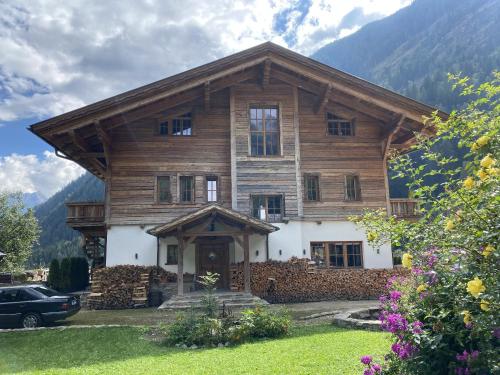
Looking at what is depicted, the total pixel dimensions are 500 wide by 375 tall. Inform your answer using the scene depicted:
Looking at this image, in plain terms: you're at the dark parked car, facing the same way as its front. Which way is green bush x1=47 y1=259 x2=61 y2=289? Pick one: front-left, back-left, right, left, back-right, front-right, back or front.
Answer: front-right

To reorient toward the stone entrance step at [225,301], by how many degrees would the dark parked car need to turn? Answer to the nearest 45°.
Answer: approximately 135° to its right

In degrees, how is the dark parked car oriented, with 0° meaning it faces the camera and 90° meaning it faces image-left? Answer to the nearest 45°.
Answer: approximately 135°

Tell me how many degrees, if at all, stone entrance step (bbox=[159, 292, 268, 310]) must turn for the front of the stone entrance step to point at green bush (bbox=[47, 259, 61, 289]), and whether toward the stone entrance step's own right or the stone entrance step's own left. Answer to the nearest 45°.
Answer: approximately 135° to the stone entrance step's own right

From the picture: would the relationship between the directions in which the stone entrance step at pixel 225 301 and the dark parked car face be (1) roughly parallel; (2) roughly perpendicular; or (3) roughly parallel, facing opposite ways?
roughly perpendicular

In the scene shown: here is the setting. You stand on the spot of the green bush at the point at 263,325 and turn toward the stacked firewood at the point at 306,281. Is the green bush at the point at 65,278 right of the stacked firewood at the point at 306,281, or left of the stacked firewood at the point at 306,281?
left

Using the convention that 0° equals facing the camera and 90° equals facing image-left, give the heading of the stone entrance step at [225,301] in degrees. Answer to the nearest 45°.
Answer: approximately 0°

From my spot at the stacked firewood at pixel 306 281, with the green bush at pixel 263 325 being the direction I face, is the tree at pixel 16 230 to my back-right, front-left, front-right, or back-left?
back-right

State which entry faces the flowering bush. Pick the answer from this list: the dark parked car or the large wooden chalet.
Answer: the large wooden chalet

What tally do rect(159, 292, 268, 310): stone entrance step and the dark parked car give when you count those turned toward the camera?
1

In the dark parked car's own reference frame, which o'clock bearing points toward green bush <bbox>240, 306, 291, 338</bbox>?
The green bush is roughly at 6 o'clock from the dark parked car.

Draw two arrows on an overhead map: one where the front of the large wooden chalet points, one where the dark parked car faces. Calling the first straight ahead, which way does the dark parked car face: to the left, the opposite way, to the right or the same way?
to the right

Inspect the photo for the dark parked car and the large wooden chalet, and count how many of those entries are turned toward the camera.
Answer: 1
